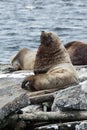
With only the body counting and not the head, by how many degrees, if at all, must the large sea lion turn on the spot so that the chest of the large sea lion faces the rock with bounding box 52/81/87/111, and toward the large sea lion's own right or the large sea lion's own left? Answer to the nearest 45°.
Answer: approximately 90° to the large sea lion's own left

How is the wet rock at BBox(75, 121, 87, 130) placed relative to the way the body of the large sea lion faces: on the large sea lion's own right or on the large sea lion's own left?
on the large sea lion's own left

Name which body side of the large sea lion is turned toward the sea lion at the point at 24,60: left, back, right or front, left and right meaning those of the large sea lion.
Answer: right
